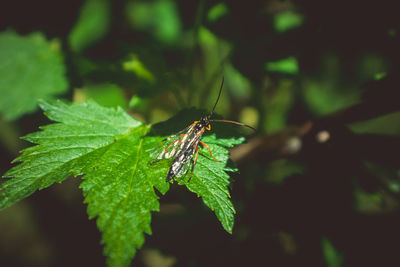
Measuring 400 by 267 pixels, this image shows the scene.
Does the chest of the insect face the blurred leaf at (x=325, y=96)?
yes

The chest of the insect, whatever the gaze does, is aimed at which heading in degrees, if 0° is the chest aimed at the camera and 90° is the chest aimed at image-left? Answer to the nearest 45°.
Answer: approximately 225°
